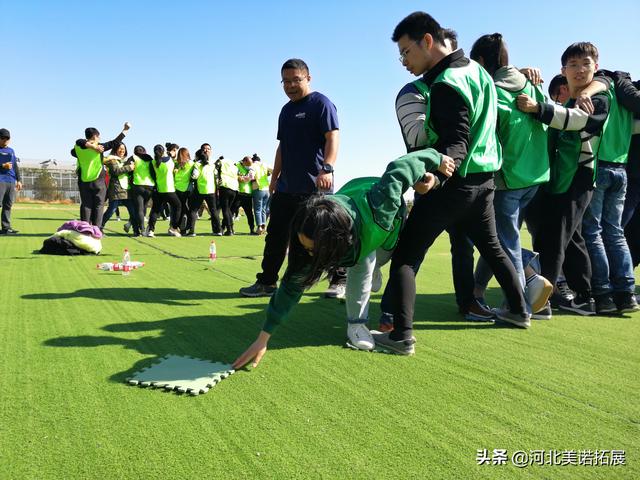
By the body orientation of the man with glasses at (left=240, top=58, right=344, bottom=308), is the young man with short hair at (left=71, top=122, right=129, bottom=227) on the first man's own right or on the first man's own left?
on the first man's own right

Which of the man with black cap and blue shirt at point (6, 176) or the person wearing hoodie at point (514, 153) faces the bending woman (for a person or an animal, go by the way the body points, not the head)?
the man with black cap and blue shirt

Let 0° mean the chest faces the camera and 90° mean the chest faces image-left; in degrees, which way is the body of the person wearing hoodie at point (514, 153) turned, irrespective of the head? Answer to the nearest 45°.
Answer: approximately 135°

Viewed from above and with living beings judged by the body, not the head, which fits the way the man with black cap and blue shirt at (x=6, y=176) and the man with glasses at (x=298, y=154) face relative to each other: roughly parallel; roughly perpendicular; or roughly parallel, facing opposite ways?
roughly perpendicular
